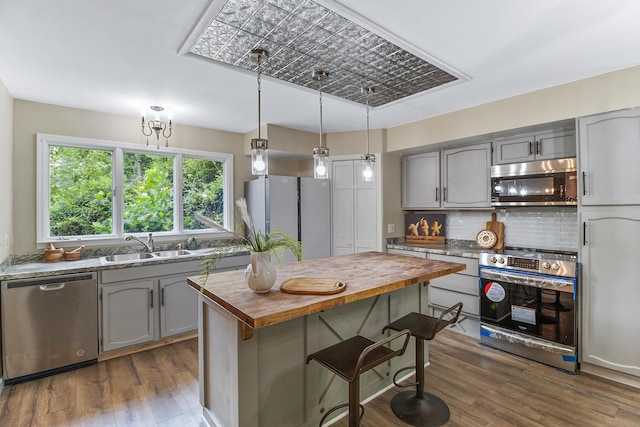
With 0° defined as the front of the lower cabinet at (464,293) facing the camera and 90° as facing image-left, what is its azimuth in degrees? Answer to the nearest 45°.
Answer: approximately 45°

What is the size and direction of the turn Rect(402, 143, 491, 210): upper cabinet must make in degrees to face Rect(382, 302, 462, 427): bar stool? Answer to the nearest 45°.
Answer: approximately 45° to its left

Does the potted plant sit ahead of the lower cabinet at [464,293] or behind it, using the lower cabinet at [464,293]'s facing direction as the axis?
ahead

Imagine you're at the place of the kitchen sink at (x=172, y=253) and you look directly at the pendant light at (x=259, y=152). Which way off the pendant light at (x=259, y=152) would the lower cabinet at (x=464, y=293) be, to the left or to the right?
left

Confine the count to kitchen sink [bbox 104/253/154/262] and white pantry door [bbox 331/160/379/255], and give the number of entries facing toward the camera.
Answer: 2

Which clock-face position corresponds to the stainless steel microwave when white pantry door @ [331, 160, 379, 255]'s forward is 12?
The stainless steel microwave is roughly at 10 o'clock from the white pantry door.

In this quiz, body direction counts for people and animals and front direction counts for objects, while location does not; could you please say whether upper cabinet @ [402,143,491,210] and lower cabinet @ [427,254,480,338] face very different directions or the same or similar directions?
same or similar directions

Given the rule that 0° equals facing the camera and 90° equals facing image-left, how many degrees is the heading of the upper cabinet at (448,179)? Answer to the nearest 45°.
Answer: approximately 45°

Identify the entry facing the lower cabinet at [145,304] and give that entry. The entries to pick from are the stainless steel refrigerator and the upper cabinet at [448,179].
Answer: the upper cabinet

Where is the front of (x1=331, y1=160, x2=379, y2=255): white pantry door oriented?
toward the camera

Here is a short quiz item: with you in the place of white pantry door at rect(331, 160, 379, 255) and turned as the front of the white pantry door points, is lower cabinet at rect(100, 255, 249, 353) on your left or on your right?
on your right
